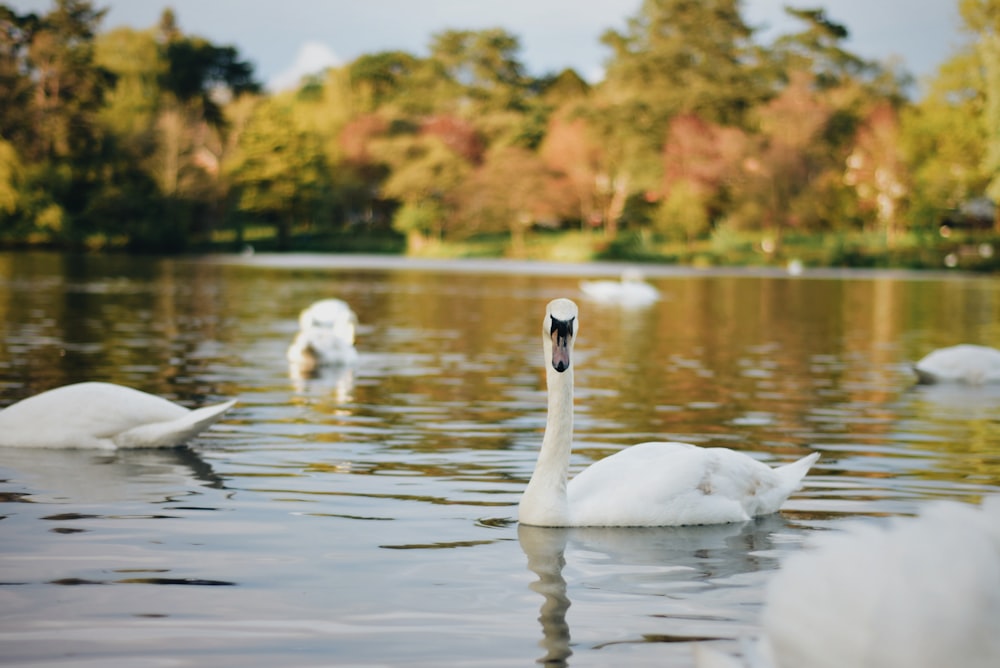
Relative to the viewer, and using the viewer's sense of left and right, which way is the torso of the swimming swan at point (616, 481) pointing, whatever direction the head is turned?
facing to the left of the viewer

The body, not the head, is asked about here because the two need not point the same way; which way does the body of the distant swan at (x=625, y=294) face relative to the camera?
to the viewer's right

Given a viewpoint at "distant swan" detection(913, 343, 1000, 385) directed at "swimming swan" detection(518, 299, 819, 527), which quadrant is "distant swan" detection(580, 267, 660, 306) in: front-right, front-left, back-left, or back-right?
back-right

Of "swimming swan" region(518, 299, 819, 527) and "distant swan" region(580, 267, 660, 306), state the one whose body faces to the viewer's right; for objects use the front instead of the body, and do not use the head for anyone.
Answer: the distant swan
